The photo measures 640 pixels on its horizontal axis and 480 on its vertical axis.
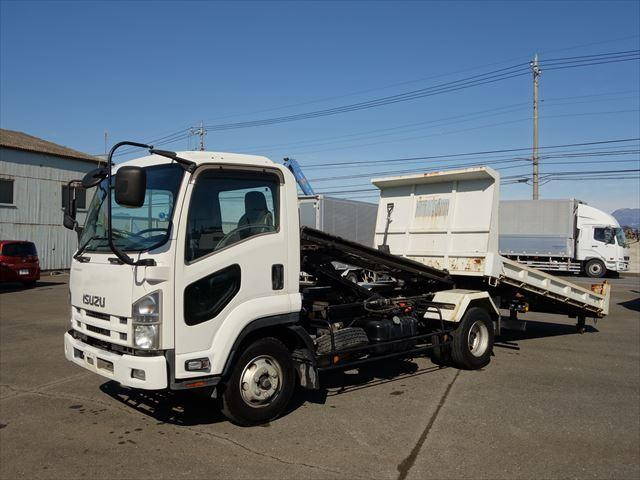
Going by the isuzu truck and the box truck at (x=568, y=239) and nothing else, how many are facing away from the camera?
0

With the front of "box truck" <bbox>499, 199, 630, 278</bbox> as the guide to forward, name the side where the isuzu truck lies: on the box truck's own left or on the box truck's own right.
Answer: on the box truck's own right

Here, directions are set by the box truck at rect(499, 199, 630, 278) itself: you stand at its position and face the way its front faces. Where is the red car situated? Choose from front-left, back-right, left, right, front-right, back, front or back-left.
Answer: back-right

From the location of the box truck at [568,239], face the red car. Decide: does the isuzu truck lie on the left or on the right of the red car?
left

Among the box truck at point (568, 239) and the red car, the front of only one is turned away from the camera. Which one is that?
the red car

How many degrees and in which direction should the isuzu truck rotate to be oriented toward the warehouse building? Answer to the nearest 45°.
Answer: approximately 90° to its right

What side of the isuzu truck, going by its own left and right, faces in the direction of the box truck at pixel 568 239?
back

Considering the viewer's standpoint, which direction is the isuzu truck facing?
facing the viewer and to the left of the viewer

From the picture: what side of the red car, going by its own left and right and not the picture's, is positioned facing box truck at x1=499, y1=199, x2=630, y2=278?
right

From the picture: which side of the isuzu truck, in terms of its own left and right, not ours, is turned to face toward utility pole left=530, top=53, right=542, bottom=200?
back

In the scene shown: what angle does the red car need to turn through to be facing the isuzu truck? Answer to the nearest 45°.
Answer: approximately 180°

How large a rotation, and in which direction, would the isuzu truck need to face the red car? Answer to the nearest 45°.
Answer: approximately 90° to its right

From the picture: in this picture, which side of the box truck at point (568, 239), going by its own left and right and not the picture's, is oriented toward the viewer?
right

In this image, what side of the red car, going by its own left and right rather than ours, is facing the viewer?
back
